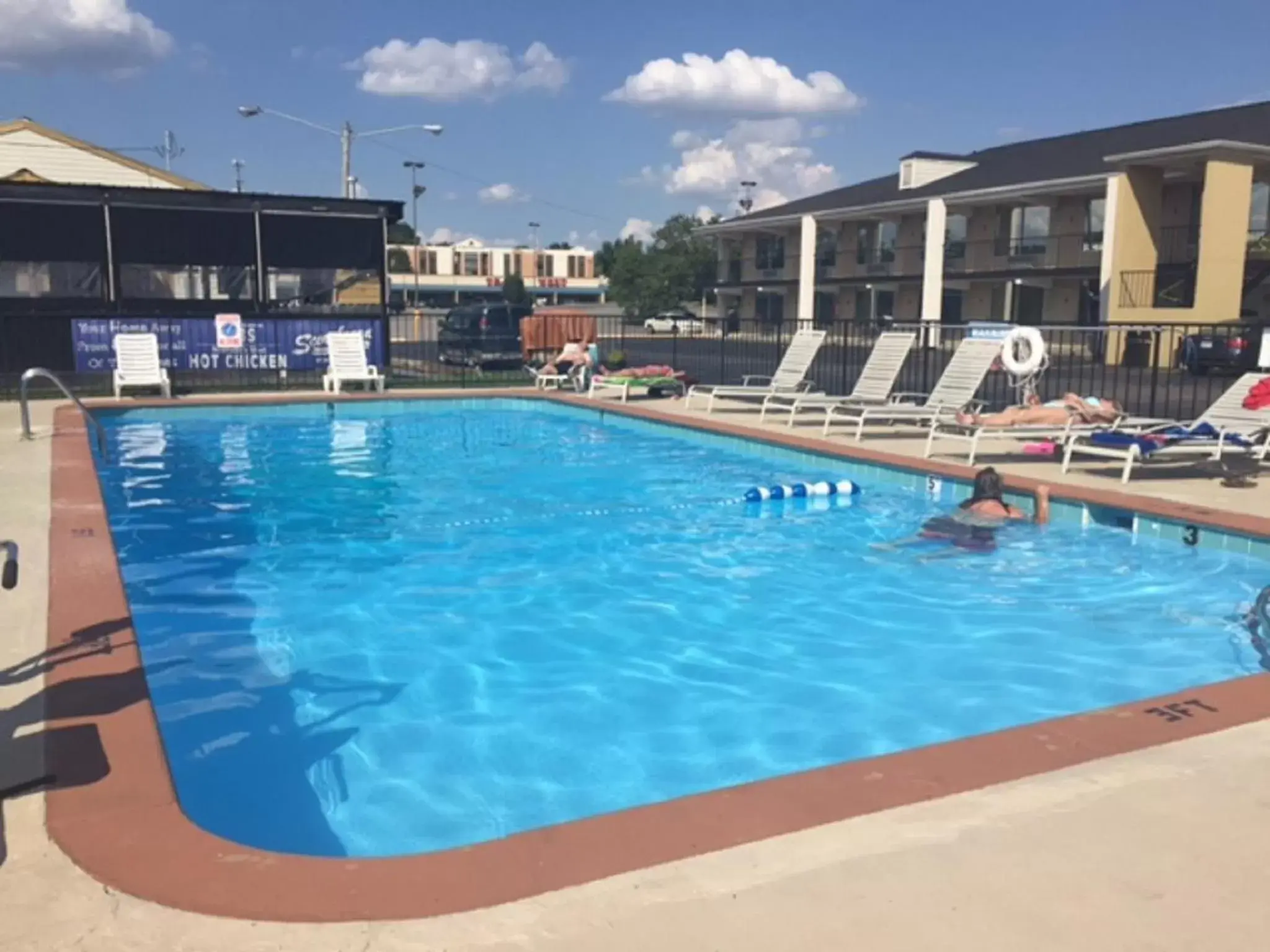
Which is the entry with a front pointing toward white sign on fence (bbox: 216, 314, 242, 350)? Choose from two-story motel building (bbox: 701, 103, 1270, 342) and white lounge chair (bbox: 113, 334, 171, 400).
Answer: the two-story motel building

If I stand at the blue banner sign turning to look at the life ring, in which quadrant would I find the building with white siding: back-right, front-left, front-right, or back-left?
back-left

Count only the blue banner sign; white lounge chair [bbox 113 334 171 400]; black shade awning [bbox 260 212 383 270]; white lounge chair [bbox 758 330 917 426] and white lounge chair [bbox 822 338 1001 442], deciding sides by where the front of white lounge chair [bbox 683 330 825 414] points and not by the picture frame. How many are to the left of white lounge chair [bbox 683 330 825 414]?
2

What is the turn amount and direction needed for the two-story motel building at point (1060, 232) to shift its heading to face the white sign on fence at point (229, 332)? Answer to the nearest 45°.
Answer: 0° — it already faces it

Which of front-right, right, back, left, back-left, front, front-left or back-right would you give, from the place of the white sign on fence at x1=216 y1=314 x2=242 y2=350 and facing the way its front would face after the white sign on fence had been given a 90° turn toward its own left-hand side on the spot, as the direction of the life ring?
front-right

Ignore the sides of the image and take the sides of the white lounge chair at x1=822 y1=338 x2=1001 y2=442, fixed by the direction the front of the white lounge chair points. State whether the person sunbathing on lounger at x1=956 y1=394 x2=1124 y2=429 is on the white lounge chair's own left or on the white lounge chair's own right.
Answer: on the white lounge chair's own left

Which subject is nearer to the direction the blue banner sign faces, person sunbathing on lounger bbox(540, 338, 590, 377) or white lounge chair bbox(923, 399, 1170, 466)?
the white lounge chair

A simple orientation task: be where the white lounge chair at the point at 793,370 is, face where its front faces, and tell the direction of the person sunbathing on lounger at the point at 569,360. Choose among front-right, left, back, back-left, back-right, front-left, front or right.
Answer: right

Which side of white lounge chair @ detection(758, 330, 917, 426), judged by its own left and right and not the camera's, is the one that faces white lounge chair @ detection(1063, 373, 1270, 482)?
left

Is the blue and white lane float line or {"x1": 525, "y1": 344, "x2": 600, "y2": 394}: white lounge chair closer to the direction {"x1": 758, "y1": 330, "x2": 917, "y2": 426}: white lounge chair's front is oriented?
the blue and white lane float line

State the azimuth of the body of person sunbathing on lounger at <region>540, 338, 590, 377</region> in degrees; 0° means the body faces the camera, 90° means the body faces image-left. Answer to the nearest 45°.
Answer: approximately 45°

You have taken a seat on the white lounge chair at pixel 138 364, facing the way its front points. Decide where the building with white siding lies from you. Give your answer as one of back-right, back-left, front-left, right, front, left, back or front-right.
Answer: back

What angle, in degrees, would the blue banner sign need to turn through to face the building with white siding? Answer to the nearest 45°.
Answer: approximately 180°

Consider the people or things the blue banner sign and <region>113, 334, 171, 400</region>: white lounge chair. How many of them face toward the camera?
2

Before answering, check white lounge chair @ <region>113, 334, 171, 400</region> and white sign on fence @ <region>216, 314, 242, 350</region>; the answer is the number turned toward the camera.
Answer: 2
